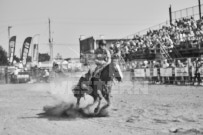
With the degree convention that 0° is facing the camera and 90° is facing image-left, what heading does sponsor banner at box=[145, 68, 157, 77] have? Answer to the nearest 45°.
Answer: approximately 0°

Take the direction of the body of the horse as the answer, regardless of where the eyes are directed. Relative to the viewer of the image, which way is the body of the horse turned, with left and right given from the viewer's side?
facing the viewer and to the right of the viewer

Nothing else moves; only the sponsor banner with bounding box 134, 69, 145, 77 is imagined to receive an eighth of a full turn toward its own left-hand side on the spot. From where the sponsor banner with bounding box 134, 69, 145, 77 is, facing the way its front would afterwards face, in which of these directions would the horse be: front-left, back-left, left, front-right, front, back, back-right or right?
front-right

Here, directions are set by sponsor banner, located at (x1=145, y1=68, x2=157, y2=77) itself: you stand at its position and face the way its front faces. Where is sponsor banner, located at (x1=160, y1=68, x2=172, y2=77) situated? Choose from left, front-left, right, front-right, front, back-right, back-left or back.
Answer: front-left

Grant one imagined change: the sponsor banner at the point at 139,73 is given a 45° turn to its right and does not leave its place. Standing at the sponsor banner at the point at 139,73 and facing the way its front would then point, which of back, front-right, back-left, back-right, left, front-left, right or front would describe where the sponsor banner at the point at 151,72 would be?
left

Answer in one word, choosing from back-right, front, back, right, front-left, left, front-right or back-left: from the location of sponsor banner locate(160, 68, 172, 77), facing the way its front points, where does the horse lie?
front

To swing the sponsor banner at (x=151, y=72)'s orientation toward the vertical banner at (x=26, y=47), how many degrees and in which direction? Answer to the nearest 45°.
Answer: approximately 135° to its right

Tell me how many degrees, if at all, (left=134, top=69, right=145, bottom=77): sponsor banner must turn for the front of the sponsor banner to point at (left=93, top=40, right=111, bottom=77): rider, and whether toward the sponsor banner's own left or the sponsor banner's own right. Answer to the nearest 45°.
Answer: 0° — it already faces them

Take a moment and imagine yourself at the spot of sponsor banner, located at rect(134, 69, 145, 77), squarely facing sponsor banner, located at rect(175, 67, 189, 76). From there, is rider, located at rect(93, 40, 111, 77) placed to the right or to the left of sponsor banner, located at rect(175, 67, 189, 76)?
right

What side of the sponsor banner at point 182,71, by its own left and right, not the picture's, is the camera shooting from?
front

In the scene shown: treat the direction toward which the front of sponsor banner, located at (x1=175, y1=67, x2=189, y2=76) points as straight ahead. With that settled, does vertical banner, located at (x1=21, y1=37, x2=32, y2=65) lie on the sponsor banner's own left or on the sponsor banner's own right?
on the sponsor banner's own right
